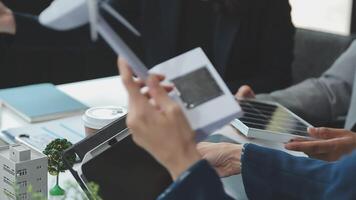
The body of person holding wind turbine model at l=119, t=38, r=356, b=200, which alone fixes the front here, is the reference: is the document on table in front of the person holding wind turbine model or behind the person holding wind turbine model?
in front

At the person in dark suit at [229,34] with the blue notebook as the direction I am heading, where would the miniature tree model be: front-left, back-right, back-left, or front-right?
front-left

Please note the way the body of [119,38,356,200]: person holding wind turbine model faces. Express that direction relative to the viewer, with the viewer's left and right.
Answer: facing to the left of the viewer
